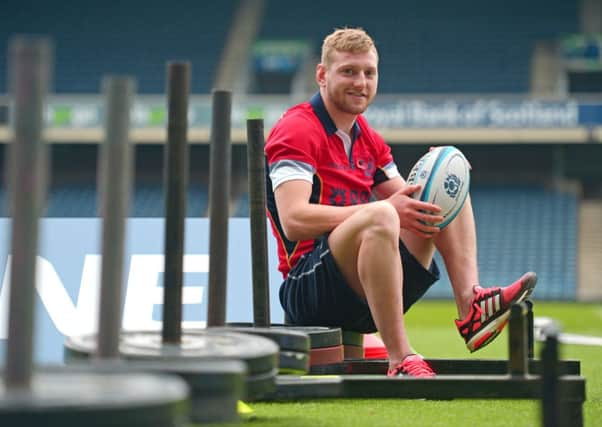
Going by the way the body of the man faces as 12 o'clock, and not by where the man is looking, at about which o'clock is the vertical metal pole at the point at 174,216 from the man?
The vertical metal pole is roughly at 2 o'clock from the man.

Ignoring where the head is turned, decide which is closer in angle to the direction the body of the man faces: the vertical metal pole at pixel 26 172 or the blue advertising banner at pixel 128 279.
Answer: the vertical metal pole

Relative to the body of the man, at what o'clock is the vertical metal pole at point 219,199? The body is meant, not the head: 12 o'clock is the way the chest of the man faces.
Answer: The vertical metal pole is roughly at 2 o'clock from the man.

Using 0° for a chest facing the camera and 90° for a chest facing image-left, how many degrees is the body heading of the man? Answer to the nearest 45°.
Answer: approximately 315°

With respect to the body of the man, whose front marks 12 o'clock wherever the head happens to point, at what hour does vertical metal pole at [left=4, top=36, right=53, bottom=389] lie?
The vertical metal pole is roughly at 2 o'clock from the man.

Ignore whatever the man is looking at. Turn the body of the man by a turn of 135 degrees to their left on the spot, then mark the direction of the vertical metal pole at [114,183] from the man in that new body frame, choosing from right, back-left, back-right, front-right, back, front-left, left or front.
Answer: back

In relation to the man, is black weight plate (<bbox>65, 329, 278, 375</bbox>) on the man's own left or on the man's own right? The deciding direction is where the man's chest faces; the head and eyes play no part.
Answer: on the man's own right

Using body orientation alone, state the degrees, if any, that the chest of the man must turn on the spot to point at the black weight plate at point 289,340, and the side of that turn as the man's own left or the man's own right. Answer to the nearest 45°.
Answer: approximately 45° to the man's own right

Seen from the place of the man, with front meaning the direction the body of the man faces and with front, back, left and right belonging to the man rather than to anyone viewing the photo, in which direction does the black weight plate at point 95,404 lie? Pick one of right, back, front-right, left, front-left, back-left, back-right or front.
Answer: front-right
